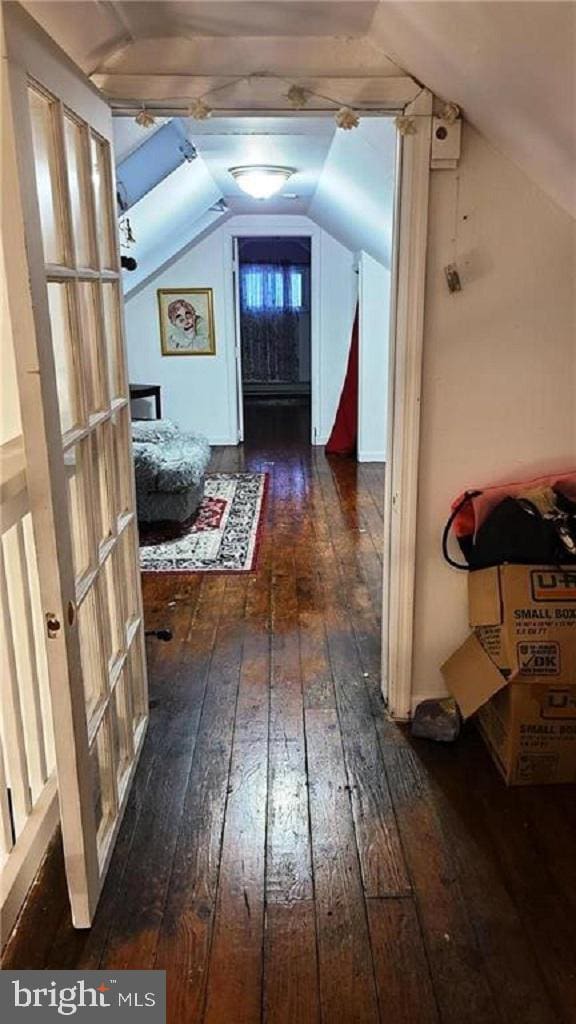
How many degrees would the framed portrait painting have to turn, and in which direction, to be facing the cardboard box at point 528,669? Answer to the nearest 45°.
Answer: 0° — it already faces it

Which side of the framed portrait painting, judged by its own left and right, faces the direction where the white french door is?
front

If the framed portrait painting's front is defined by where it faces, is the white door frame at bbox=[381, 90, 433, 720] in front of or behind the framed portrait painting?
in front

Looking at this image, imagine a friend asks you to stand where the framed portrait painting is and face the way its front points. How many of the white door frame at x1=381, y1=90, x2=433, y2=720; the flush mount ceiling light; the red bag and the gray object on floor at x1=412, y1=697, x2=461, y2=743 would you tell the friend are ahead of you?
4

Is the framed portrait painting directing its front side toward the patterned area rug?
yes

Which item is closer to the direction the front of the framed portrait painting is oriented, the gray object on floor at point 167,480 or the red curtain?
the gray object on floor

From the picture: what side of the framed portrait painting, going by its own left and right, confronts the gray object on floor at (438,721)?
front

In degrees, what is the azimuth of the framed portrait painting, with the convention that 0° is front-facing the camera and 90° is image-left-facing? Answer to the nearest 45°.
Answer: approximately 0°

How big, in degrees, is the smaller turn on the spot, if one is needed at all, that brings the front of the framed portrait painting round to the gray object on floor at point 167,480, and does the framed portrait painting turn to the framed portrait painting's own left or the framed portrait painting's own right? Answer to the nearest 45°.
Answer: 0° — it already faces it

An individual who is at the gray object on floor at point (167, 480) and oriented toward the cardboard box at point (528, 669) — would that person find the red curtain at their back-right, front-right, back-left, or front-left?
back-left

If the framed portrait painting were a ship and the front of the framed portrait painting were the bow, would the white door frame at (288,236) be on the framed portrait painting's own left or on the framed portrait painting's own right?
on the framed portrait painting's own left
